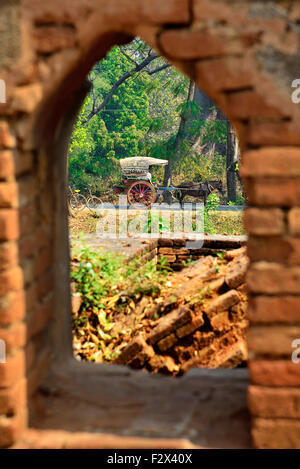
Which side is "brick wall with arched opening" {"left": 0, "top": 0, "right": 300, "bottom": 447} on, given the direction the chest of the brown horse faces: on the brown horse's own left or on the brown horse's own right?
on the brown horse's own right

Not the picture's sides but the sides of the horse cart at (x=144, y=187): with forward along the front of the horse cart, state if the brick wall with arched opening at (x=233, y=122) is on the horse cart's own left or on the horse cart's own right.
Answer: on the horse cart's own right

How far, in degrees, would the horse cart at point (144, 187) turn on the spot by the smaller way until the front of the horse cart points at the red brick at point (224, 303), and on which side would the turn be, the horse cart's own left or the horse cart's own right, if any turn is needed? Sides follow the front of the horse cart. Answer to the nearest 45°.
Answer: approximately 90° to the horse cart's own right

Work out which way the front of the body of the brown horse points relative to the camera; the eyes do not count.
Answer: to the viewer's right

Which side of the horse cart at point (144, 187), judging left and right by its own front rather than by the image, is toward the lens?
right

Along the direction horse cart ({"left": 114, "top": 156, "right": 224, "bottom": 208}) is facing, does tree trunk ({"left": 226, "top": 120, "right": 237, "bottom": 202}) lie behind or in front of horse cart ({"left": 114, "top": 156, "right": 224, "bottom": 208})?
in front

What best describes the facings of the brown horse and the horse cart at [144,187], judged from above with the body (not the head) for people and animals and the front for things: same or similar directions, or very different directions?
same or similar directions

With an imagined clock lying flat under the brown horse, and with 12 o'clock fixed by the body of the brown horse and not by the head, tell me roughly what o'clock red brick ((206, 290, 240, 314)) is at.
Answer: The red brick is roughly at 3 o'clock from the brown horse.
